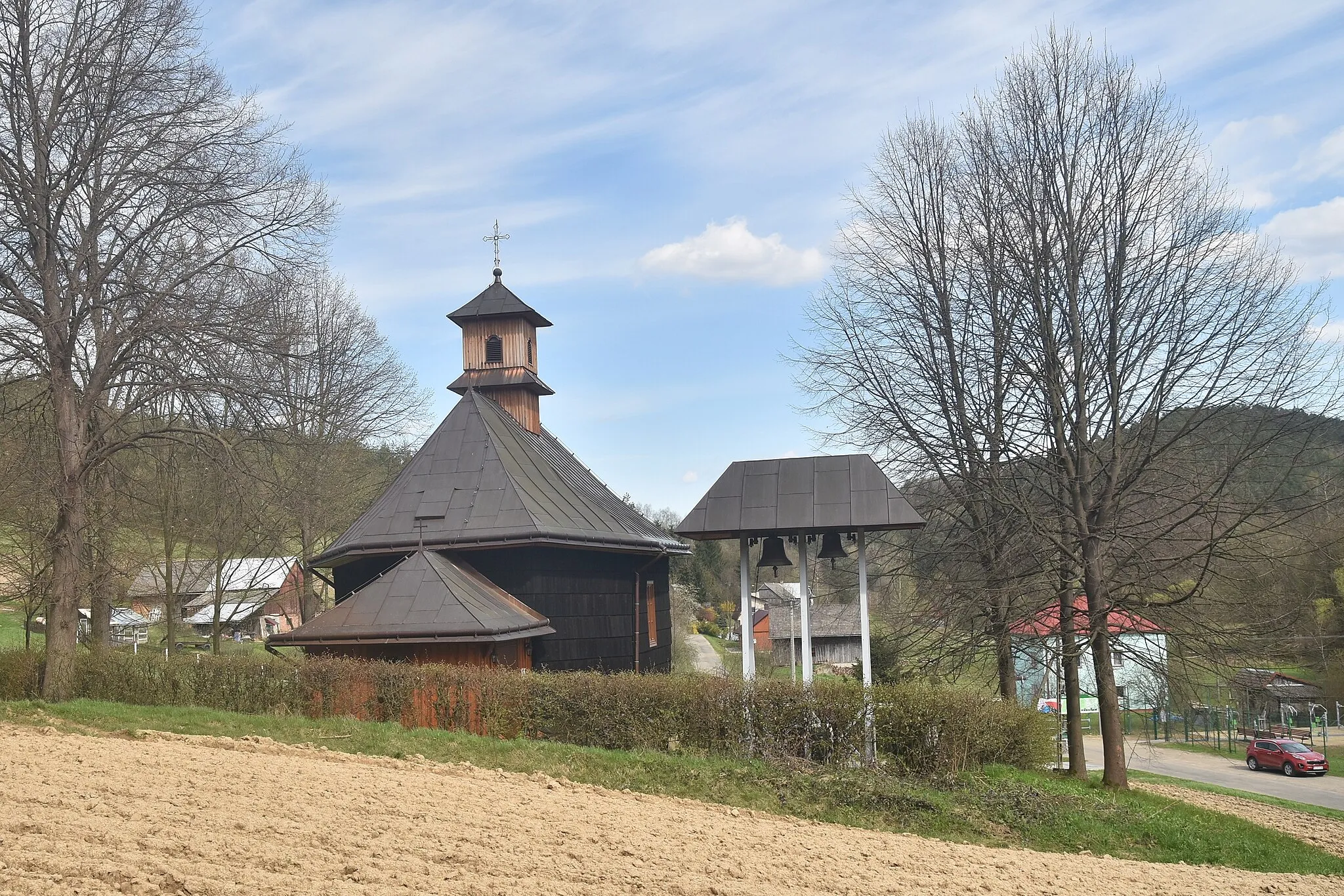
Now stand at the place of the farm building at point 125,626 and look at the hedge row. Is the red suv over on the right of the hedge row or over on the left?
left

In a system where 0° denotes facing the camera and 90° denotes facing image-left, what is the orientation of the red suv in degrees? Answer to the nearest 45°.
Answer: approximately 315°

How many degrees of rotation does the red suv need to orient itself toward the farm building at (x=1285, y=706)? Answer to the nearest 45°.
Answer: approximately 135° to its left

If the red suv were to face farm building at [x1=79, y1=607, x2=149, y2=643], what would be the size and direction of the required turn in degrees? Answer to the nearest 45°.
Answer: approximately 135° to its right
